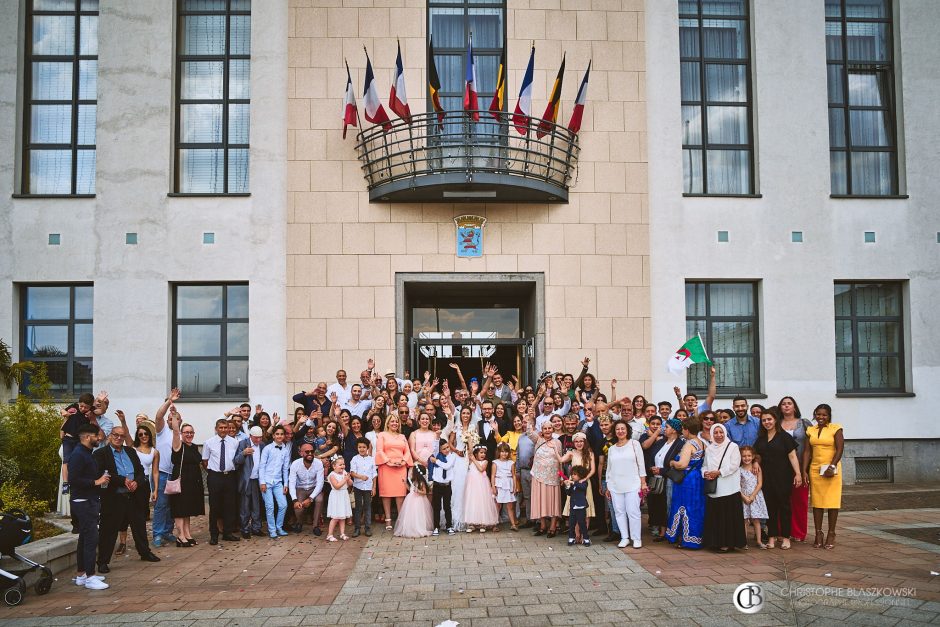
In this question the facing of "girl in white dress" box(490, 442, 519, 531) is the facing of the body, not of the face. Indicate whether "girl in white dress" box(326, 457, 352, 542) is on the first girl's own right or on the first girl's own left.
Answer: on the first girl's own right

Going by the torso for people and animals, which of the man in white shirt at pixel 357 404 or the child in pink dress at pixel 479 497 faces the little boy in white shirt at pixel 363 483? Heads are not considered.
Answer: the man in white shirt

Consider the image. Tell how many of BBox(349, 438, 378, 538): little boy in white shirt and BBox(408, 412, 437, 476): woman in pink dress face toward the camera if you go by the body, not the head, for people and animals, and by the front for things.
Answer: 2

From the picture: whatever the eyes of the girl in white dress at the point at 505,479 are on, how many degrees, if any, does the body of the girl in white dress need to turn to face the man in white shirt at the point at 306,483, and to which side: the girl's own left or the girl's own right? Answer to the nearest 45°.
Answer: approximately 90° to the girl's own right

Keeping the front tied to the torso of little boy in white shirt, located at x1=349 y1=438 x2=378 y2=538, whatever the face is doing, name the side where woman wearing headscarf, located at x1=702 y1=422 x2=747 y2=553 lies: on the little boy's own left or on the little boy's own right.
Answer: on the little boy's own left

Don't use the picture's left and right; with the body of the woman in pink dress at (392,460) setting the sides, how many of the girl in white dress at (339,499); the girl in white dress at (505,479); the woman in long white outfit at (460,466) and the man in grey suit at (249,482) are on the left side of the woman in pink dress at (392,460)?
2

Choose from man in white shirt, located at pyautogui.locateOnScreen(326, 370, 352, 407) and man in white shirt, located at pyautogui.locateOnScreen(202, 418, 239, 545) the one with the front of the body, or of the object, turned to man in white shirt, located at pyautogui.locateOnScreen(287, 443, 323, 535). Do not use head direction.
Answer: man in white shirt, located at pyautogui.locateOnScreen(326, 370, 352, 407)
